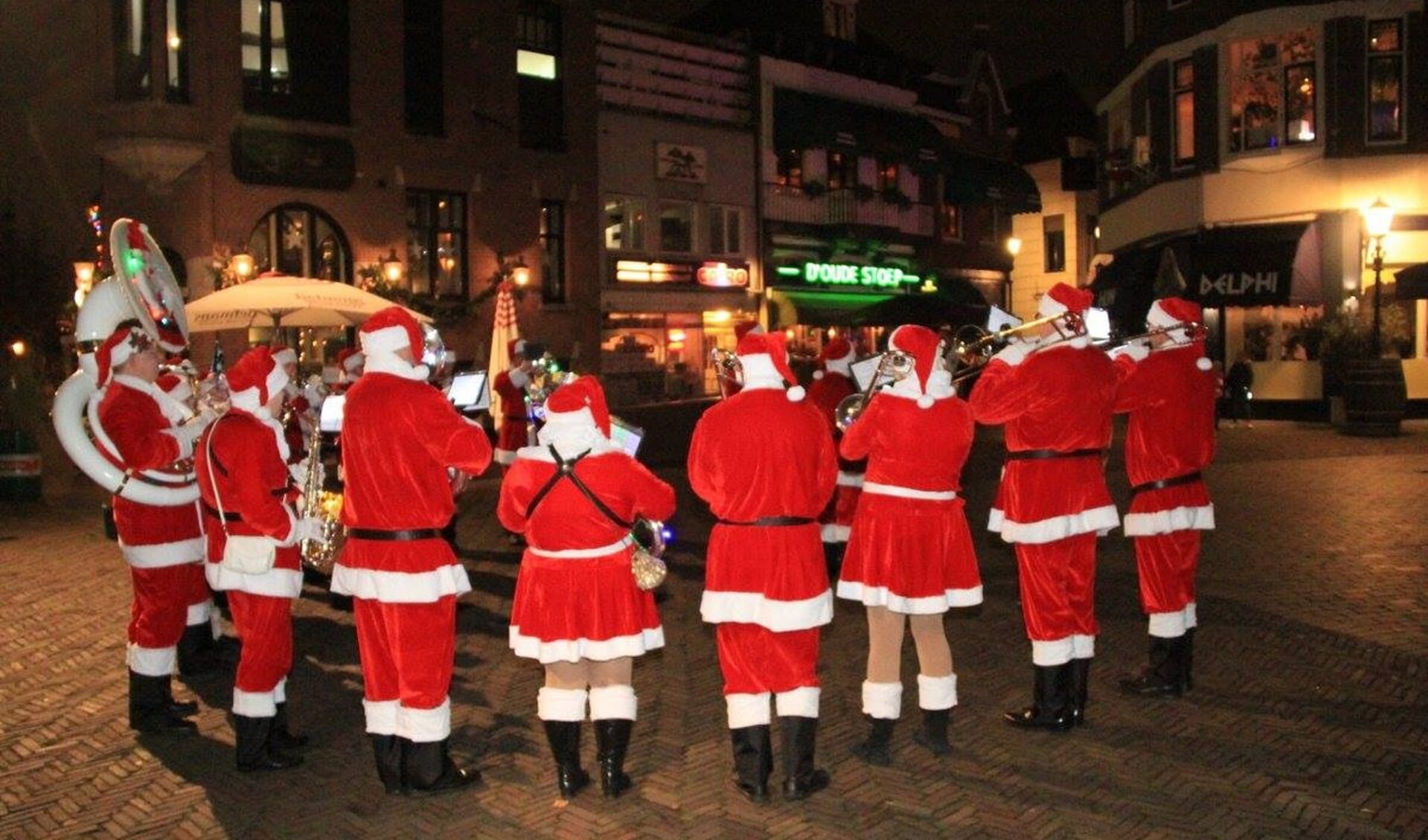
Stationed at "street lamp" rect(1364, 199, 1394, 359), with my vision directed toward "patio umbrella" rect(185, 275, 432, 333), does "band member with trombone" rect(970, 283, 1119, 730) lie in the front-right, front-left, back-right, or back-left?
front-left

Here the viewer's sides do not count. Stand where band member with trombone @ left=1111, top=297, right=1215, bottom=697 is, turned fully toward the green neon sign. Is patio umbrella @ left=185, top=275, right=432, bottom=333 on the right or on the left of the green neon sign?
left

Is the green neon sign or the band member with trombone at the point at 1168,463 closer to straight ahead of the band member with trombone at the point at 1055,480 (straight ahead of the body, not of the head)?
the green neon sign

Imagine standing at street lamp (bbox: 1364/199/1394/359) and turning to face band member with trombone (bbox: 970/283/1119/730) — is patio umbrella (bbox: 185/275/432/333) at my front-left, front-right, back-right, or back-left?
front-right

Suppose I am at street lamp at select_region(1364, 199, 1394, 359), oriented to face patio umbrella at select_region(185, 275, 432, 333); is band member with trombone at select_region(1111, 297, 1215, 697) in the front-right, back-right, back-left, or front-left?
front-left

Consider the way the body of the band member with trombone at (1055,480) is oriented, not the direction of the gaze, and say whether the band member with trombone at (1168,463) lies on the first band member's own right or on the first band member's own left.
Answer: on the first band member's own right

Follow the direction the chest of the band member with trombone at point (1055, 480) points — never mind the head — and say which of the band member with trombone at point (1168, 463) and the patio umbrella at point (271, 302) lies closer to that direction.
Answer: the patio umbrella

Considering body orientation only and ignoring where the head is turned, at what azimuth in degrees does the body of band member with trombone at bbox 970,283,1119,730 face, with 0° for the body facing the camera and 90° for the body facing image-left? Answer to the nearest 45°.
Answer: approximately 135°

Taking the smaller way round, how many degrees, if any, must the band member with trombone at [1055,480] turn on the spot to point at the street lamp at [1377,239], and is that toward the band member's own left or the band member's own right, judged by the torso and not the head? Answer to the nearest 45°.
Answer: approximately 45° to the band member's own right

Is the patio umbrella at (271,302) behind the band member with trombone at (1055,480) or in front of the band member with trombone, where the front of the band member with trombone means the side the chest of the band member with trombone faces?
in front

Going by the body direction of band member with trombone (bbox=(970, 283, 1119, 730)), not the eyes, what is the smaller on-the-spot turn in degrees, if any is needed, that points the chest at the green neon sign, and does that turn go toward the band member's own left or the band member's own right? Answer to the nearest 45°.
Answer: approximately 45° to the band member's own right
